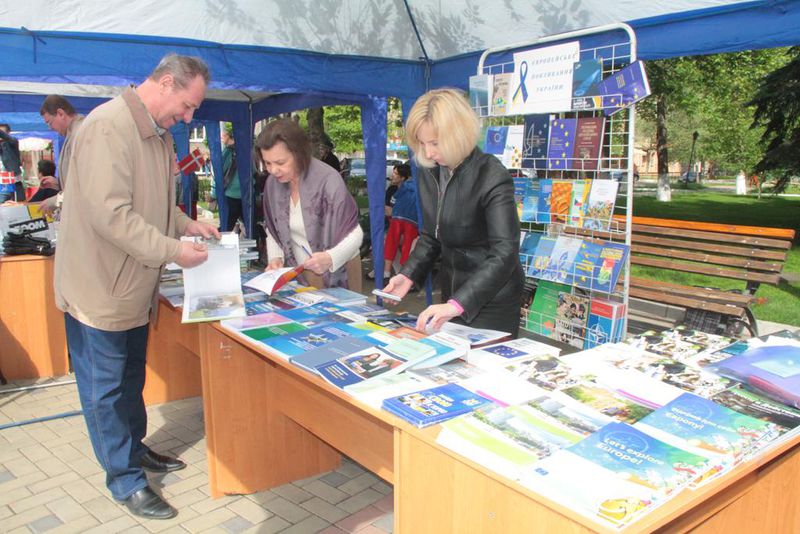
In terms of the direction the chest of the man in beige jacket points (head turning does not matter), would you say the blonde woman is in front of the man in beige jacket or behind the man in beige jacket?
in front

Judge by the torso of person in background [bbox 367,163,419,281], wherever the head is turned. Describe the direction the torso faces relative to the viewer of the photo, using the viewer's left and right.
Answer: facing to the left of the viewer

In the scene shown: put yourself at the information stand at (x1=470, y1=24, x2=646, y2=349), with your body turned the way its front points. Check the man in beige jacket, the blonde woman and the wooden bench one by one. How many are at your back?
1

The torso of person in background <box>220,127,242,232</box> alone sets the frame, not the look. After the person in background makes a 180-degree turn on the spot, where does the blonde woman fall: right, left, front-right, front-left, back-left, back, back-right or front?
right

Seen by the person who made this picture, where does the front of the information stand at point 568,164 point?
facing the viewer and to the left of the viewer

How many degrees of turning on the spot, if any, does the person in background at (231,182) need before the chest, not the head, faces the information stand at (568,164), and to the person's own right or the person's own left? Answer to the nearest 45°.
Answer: approximately 90° to the person's own left

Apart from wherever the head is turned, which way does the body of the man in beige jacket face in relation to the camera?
to the viewer's right

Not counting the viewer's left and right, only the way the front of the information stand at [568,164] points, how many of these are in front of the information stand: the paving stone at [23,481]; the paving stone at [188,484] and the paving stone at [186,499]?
3

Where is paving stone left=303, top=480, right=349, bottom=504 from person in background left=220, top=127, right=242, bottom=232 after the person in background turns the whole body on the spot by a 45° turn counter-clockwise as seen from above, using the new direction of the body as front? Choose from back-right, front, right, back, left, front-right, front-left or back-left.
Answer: front-left
